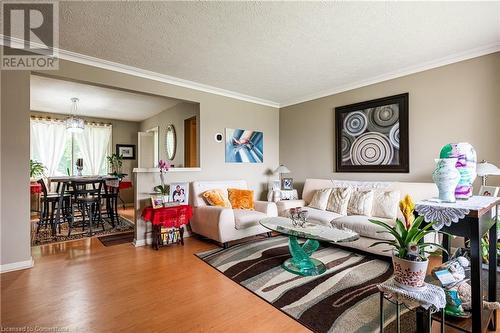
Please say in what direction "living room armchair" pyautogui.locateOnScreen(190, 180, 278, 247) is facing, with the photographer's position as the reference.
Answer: facing the viewer and to the right of the viewer

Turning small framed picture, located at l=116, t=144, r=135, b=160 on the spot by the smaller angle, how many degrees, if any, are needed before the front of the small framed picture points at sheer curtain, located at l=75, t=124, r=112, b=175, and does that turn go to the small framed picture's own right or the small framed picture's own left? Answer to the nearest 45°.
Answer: approximately 90° to the small framed picture's own right

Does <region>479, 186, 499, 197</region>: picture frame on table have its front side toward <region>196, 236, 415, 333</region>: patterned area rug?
yes

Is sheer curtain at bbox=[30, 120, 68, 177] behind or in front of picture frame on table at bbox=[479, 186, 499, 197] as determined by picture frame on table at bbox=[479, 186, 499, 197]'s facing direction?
in front

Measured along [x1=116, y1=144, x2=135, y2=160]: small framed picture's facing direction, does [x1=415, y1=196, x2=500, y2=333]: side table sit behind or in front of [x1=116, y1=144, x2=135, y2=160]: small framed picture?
in front

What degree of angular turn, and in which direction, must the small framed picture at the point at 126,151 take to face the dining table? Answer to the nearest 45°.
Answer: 0° — it already faces it

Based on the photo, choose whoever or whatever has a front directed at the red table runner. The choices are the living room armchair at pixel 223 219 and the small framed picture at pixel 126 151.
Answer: the small framed picture

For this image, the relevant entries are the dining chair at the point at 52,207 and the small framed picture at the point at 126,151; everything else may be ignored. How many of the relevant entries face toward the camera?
1

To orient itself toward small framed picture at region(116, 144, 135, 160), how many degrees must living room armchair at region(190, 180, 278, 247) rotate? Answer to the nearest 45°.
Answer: approximately 180°

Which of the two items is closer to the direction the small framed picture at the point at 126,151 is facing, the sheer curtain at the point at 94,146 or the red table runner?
the red table runner

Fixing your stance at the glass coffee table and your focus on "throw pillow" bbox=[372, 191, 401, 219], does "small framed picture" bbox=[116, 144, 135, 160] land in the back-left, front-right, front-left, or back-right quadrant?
back-left

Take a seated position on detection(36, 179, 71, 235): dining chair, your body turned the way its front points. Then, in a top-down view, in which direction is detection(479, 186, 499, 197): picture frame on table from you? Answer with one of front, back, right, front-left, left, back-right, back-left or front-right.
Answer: front-right

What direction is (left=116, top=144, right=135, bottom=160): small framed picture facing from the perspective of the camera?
toward the camera

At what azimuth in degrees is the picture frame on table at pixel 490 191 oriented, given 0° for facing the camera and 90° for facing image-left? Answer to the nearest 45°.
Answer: approximately 45°

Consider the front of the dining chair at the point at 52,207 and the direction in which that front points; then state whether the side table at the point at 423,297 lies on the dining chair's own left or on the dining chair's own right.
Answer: on the dining chair's own right

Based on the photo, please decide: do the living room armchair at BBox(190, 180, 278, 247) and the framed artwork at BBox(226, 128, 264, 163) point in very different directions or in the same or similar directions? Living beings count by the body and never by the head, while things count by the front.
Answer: same or similar directions

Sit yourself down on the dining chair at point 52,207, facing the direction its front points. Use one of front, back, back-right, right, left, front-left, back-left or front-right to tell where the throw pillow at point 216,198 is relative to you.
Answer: front-right

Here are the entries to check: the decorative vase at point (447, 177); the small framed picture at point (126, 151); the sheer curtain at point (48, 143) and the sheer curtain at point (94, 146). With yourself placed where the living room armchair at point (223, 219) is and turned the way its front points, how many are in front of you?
1

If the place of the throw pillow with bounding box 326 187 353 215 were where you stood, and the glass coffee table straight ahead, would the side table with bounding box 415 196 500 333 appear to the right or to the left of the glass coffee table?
left

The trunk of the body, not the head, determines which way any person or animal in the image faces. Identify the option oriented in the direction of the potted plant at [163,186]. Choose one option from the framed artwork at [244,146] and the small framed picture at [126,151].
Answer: the small framed picture

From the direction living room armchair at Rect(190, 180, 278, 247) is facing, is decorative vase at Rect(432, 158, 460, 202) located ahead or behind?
ahead
